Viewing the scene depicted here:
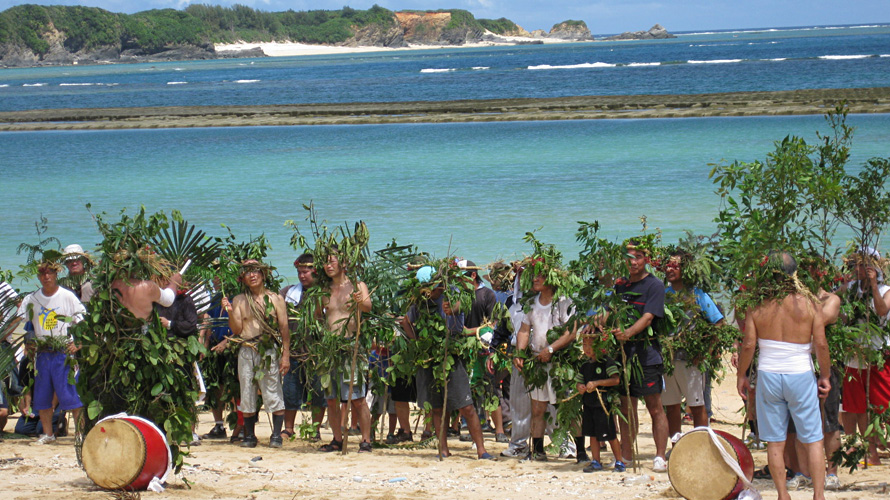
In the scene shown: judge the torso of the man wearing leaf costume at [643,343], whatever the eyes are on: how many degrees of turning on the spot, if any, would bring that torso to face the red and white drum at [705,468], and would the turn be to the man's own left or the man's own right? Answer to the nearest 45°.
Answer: approximately 45° to the man's own left

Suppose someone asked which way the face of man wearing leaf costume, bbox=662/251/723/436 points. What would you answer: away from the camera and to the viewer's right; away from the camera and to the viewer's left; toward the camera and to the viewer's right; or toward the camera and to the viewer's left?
toward the camera and to the viewer's left

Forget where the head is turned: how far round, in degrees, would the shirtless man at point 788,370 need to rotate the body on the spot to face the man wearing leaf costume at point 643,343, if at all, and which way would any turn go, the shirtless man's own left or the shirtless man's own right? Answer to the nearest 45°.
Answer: approximately 45° to the shirtless man's own left

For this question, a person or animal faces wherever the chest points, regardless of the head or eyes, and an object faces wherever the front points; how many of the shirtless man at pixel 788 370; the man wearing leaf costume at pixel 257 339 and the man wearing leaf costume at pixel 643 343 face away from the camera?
1

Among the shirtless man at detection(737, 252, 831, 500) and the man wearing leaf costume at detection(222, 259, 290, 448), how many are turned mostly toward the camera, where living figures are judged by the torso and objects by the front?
1

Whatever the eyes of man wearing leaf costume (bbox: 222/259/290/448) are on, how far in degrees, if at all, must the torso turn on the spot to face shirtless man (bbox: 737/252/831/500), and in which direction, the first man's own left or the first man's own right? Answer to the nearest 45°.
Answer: approximately 45° to the first man's own left

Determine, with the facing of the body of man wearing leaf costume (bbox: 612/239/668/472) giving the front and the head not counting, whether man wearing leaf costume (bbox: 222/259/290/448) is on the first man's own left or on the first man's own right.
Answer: on the first man's own right

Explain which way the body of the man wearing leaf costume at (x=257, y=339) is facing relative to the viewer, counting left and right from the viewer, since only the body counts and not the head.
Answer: facing the viewer

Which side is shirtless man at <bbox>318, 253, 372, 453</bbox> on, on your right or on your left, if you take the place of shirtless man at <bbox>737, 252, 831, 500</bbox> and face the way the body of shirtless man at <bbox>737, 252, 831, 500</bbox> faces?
on your left

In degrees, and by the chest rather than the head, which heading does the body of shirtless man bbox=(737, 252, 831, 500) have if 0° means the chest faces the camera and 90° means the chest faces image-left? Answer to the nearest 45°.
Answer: approximately 180°
